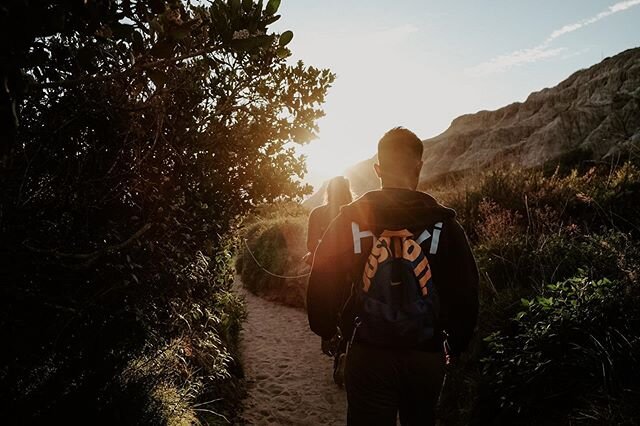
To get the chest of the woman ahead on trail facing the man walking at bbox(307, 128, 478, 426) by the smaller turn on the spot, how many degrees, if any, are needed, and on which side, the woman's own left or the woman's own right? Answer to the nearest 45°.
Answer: approximately 180°

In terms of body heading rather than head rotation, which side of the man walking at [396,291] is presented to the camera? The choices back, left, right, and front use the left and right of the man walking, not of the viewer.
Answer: back

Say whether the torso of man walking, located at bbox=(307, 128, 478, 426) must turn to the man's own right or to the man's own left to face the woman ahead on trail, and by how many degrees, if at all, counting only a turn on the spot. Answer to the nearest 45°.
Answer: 0° — they already face them

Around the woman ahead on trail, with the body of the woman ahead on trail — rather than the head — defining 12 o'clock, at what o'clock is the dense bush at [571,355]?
The dense bush is roughly at 5 o'clock from the woman ahead on trail.

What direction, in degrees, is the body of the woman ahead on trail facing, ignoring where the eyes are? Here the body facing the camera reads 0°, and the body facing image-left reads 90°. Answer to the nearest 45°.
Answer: approximately 180°

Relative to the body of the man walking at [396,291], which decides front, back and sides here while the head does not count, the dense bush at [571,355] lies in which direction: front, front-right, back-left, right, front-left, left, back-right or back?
front-right
